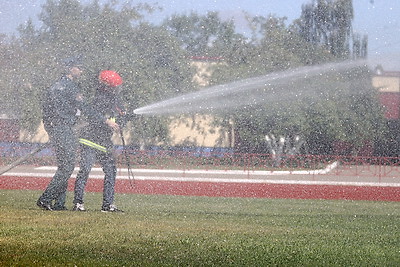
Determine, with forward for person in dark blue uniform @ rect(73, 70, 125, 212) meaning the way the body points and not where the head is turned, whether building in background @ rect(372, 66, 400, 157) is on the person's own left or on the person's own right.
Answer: on the person's own left

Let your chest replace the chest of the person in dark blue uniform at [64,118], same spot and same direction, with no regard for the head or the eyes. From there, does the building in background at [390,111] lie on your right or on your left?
on your left

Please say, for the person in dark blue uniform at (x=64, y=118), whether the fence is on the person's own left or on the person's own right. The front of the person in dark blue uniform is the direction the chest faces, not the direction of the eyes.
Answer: on the person's own left

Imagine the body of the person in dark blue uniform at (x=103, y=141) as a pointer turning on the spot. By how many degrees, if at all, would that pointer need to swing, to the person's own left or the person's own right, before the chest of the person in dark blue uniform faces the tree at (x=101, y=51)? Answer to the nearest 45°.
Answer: approximately 90° to the person's own left

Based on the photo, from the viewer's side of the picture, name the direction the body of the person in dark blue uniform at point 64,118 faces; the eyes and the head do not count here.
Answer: to the viewer's right

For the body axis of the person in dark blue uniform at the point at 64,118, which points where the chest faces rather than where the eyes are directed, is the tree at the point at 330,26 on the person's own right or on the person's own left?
on the person's own left

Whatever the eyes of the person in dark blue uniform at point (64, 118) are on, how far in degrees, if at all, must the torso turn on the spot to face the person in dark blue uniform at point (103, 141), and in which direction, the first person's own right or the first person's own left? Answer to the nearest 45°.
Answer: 0° — they already face them

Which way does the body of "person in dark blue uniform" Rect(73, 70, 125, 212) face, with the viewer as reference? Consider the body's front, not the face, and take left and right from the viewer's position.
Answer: facing to the right of the viewer

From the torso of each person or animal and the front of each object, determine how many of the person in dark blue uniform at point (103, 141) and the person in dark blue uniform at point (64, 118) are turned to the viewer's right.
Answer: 2

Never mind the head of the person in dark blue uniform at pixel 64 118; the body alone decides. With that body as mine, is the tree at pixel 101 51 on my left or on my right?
on my left
